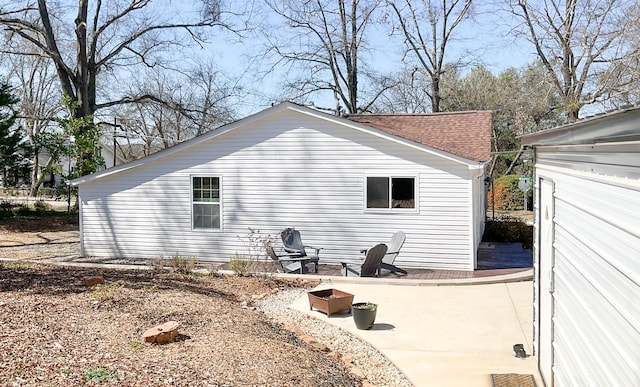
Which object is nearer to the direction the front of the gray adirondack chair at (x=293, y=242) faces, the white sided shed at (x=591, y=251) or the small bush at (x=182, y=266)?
the white sided shed

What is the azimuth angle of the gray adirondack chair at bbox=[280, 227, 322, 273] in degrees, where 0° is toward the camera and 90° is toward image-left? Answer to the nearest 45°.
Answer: approximately 315°

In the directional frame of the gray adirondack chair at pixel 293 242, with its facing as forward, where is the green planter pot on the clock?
The green planter pot is roughly at 1 o'clock from the gray adirondack chair.

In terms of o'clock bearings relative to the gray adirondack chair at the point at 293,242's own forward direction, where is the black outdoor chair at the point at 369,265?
the black outdoor chair at the point at 369,265 is roughly at 12 o'clock from the gray adirondack chair at the point at 293,242.

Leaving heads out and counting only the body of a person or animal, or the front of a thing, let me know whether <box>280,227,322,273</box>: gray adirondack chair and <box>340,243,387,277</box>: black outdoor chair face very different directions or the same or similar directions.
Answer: very different directions

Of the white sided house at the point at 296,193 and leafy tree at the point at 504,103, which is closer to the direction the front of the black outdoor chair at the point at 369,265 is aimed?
the white sided house

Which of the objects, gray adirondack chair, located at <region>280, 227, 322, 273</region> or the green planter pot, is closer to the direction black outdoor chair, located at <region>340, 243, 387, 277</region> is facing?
the gray adirondack chair

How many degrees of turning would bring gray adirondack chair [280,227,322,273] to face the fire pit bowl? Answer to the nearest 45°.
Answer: approximately 45° to its right
